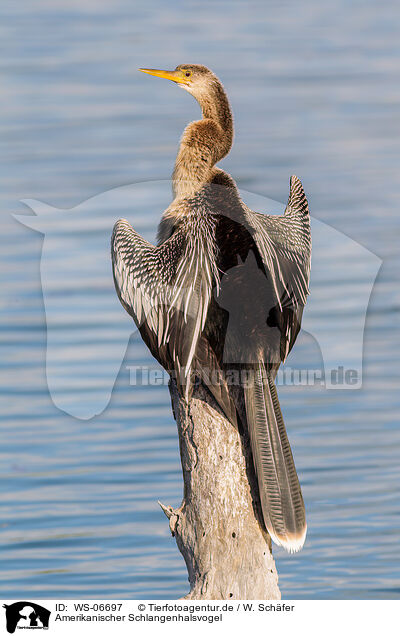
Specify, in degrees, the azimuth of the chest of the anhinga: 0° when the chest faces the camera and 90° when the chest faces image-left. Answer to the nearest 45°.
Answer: approximately 135°
